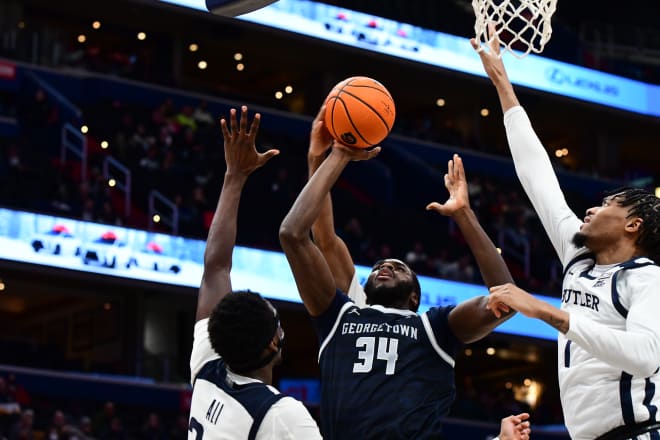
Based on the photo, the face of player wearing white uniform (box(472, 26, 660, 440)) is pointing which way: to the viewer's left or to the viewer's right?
to the viewer's left

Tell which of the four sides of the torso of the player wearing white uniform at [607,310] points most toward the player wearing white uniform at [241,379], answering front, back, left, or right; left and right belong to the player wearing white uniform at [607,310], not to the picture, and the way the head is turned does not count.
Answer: front

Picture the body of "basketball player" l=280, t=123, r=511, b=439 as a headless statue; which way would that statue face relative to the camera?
toward the camera

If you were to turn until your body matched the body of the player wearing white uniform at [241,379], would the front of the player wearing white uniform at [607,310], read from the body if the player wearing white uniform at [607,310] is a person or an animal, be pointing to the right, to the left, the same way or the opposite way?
the opposite way

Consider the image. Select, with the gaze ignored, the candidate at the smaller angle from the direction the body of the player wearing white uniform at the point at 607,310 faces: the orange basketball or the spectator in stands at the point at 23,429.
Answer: the orange basketball

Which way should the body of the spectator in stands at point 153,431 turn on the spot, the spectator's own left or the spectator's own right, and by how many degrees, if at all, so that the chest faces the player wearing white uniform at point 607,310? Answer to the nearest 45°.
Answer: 0° — they already face them

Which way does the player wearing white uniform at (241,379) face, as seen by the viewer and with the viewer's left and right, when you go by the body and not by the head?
facing away from the viewer and to the right of the viewer
